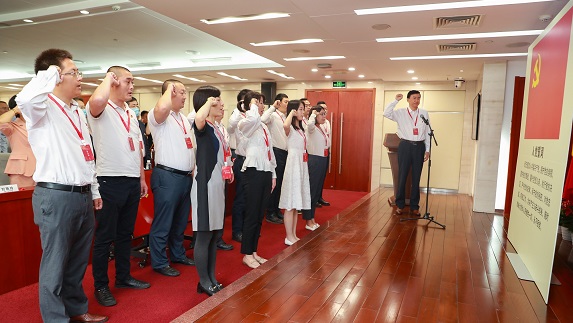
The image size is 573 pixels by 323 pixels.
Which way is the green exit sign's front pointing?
toward the camera

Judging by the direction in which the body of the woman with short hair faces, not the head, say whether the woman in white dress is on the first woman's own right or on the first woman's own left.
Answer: on the first woman's own left

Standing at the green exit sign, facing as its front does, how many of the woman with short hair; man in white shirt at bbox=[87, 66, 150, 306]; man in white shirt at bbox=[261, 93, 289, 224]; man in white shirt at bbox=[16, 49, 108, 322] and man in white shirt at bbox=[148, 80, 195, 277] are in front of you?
5

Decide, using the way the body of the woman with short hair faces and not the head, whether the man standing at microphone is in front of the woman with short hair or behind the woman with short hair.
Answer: in front

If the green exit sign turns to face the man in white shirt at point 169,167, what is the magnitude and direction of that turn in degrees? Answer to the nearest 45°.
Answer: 0° — it already faces them

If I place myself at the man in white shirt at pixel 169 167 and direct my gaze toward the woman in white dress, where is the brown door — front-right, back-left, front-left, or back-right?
front-left

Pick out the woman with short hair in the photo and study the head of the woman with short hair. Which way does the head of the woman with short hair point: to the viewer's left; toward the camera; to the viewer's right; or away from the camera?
to the viewer's right

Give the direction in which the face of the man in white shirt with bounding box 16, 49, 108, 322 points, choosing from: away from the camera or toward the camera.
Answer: toward the camera

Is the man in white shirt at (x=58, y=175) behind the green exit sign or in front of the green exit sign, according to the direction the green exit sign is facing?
in front

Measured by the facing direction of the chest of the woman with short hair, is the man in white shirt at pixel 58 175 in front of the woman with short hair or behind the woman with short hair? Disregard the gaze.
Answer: behind

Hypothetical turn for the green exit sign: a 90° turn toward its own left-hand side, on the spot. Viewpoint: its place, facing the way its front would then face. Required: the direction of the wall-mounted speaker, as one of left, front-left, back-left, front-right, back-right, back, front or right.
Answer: back

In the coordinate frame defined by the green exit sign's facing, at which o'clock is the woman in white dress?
The woman in white dress is roughly at 12 o'clock from the green exit sign.

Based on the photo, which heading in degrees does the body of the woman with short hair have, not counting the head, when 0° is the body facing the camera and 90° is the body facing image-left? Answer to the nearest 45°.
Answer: approximately 270°
